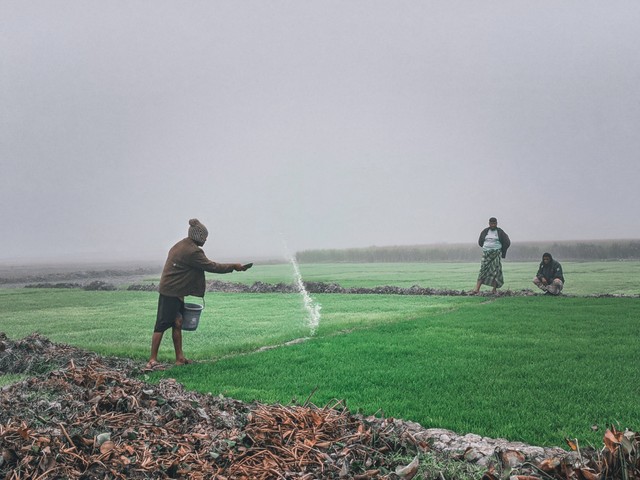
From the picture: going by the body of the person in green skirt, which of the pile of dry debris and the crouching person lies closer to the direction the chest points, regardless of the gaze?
the pile of dry debris

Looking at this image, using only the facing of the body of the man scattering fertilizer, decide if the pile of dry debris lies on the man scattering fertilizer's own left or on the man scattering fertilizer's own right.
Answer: on the man scattering fertilizer's own right

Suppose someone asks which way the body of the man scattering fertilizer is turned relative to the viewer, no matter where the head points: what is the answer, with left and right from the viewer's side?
facing to the right of the viewer

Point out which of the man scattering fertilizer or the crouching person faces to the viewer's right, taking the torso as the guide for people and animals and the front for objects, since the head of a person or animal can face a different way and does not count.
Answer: the man scattering fertilizer

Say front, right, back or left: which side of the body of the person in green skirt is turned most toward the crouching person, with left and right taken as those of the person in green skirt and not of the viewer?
left

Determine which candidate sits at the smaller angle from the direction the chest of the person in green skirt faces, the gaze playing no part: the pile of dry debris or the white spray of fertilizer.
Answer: the pile of dry debris

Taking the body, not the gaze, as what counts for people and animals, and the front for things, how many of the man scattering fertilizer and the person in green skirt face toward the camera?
1

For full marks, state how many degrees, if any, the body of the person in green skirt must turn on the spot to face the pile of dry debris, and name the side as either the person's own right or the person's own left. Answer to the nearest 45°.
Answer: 0° — they already face it
